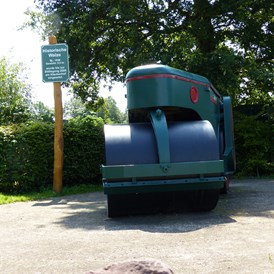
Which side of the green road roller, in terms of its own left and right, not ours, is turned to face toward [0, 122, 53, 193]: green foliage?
right

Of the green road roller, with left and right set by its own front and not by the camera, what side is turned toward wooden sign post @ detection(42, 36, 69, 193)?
right

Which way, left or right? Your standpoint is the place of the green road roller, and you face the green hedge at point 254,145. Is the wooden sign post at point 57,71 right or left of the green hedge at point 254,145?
left

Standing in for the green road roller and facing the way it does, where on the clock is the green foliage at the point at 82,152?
The green foliage is roughly at 4 o'clock from the green road roller.

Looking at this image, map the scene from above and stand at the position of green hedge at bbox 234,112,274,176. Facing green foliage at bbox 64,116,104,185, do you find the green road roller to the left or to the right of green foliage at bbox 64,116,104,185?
left

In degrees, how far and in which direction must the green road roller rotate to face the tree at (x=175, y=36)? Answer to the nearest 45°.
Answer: approximately 135° to its right

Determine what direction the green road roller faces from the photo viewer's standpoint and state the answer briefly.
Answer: facing the viewer and to the left of the viewer

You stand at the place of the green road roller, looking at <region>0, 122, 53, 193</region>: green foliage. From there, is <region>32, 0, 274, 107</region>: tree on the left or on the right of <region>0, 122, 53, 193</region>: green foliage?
right

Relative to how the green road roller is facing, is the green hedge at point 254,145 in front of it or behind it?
behind
